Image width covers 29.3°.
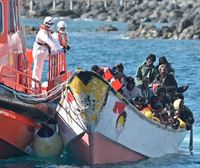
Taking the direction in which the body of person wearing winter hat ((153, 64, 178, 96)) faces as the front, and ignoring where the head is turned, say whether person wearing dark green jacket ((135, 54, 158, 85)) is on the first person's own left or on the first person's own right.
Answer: on the first person's own right

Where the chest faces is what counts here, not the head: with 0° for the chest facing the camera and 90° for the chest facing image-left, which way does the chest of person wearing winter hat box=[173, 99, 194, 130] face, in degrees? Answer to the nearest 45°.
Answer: approximately 90°

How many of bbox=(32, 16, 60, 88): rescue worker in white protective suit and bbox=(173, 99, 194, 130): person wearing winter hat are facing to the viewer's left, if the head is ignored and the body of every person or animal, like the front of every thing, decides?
1

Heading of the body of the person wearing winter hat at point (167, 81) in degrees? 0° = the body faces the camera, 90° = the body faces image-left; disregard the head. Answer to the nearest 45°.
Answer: approximately 45°

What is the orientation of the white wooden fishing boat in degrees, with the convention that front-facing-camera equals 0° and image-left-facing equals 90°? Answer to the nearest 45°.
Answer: approximately 45°

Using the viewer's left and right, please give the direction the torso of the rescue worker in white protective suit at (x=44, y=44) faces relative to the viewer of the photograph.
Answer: facing to the right of the viewer
